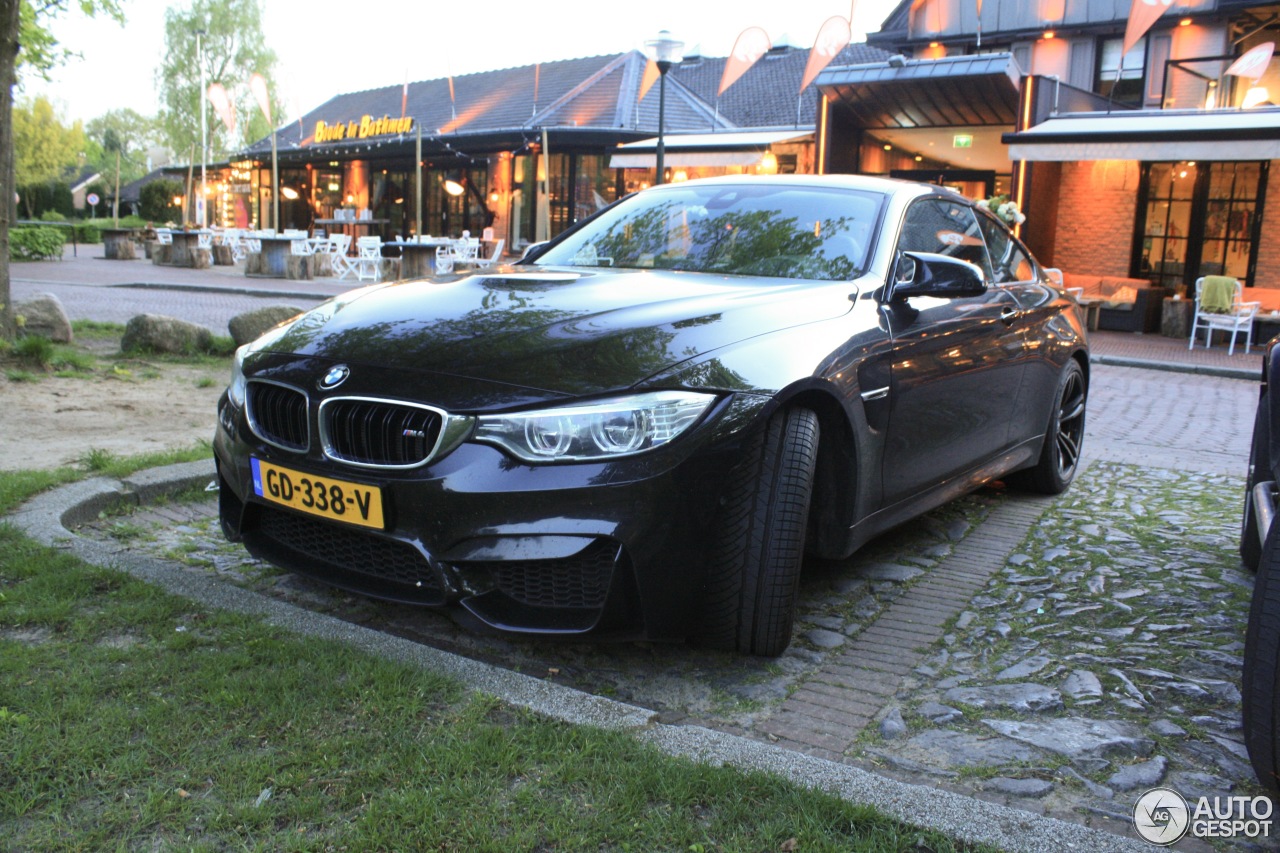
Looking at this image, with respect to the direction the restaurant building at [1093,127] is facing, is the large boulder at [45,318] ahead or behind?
ahead

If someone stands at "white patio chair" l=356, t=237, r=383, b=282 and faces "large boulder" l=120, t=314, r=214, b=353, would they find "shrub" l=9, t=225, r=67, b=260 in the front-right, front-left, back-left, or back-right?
back-right

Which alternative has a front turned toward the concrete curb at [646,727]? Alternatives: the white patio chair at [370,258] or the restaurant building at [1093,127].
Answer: the restaurant building

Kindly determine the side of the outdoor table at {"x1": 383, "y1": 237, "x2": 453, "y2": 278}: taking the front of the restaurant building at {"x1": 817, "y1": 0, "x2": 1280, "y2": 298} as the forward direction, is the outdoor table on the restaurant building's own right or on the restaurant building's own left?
on the restaurant building's own right

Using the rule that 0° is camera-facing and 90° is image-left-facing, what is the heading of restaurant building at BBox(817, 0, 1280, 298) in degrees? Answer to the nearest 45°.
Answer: approximately 0°

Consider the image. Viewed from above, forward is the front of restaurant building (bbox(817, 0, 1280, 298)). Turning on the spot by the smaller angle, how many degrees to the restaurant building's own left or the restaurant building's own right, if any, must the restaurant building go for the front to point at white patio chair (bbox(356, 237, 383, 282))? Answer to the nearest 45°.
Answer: approximately 90° to the restaurant building's own right

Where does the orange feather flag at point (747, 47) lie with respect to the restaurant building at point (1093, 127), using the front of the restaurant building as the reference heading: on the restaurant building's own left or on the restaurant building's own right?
on the restaurant building's own right

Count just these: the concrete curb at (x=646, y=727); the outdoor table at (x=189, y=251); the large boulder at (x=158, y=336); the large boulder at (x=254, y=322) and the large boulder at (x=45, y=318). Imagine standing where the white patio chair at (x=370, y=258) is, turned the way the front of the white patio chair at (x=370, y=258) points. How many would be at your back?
4
